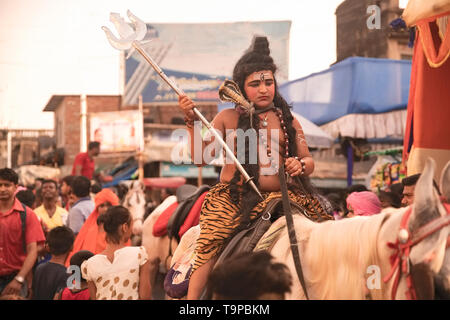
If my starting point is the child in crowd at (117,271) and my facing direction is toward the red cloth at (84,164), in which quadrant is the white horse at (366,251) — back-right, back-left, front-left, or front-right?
back-right

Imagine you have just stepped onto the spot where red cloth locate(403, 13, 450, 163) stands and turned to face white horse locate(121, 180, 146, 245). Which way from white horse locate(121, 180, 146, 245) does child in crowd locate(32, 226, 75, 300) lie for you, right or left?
left

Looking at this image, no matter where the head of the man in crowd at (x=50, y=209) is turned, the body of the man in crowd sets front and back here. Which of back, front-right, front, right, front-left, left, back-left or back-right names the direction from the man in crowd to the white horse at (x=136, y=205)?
back-left

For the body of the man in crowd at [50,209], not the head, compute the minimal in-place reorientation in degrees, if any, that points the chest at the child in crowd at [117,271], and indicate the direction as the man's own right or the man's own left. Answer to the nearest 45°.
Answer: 0° — they already face them

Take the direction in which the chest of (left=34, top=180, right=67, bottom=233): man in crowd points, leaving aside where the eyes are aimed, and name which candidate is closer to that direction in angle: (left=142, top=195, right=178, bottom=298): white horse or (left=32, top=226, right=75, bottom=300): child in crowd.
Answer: the child in crowd

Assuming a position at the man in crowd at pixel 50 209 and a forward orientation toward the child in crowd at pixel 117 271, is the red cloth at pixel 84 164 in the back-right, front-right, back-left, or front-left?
back-left

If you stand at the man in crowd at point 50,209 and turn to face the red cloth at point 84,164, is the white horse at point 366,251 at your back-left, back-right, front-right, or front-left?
back-right

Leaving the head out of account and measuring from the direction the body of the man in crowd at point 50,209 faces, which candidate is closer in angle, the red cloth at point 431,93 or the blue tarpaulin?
the red cloth

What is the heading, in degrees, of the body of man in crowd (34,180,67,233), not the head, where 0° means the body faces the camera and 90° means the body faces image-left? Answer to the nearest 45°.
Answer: approximately 0°

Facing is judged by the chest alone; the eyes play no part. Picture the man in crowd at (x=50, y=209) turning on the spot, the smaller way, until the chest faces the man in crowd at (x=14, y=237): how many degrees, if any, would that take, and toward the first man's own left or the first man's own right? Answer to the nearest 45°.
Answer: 0° — they already face them
